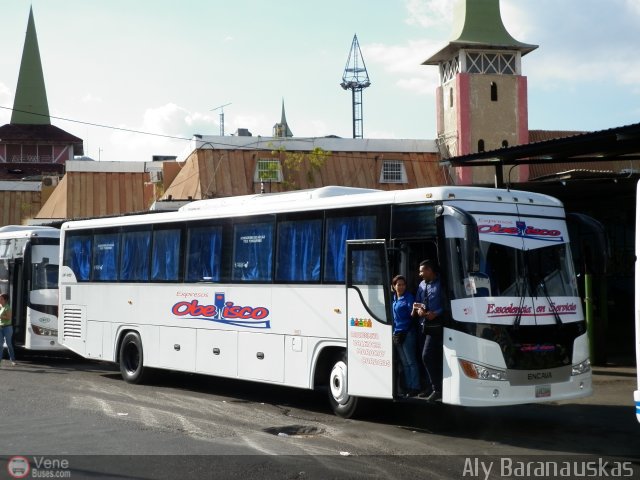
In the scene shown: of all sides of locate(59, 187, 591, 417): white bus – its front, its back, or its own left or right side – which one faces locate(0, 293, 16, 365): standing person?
back
